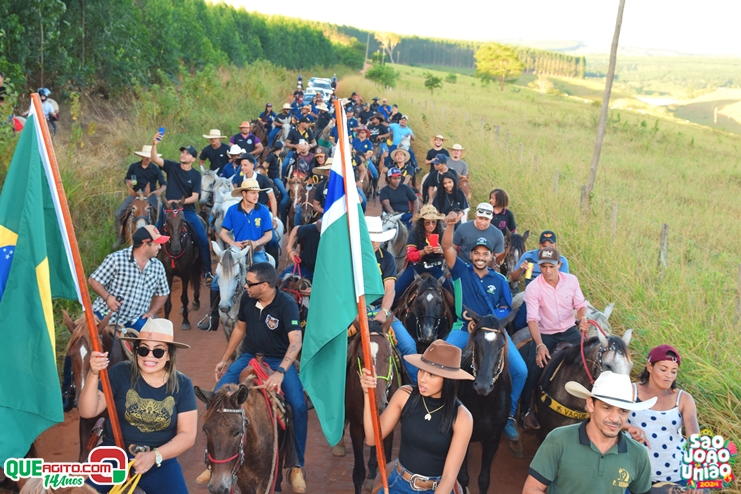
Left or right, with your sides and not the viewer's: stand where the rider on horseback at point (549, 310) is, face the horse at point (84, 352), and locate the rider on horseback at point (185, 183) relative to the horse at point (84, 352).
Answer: right

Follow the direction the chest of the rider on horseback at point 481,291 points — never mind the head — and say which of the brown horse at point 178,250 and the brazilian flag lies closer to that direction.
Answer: the brazilian flag

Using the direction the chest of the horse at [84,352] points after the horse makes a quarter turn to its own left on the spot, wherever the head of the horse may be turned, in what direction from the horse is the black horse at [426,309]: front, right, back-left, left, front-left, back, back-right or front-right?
front-left

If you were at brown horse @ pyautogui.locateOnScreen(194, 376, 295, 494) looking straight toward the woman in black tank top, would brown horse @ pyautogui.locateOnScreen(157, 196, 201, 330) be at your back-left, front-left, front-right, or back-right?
back-left

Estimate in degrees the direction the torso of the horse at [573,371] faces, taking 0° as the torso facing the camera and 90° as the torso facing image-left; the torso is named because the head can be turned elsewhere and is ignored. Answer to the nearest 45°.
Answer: approximately 315°

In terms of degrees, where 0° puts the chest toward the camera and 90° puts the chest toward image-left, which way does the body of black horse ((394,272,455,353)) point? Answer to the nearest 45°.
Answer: approximately 0°

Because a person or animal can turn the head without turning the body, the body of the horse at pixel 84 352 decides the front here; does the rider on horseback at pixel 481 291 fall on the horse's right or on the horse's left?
on the horse's left

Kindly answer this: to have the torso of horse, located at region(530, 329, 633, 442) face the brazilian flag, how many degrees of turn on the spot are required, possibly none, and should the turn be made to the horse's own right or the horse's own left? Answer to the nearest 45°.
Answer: approximately 90° to the horse's own right

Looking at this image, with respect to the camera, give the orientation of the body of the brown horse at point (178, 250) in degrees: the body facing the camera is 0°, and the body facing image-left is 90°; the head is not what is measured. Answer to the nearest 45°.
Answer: approximately 0°

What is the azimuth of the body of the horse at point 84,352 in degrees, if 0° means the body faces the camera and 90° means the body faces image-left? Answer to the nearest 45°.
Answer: approximately 45°
